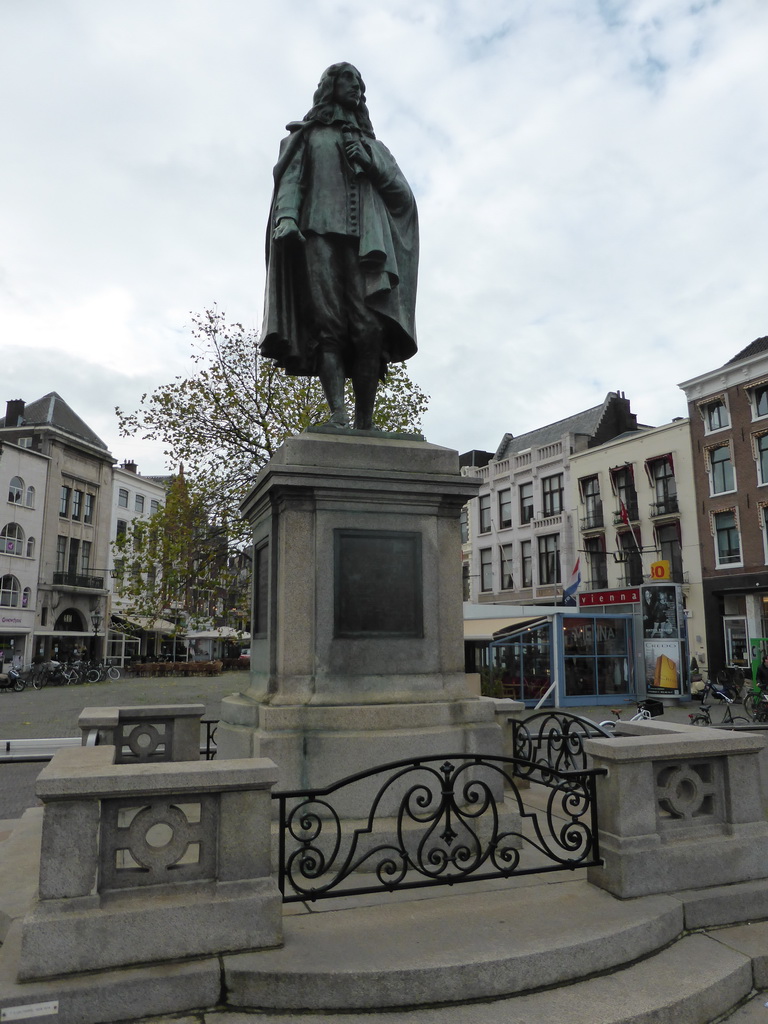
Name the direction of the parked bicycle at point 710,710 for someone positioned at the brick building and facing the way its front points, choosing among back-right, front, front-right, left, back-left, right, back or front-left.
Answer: front-left

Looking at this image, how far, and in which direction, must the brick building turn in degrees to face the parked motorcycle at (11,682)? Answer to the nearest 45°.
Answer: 0° — it already faces it

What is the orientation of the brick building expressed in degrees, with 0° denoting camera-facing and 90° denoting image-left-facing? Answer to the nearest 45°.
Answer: approximately 45°

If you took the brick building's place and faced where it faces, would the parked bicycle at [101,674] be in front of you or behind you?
in front

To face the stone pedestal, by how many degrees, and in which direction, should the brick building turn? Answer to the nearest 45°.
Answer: approximately 45° to its left

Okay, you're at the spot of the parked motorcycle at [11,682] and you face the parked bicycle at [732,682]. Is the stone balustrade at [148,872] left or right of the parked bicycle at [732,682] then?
right

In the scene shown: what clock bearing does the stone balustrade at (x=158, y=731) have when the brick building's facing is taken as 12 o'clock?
The stone balustrade is roughly at 11 o'clock from the brick building.

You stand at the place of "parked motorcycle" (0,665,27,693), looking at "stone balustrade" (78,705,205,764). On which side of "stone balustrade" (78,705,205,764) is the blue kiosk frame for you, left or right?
left

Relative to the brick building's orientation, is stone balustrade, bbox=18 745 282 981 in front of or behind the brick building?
in front

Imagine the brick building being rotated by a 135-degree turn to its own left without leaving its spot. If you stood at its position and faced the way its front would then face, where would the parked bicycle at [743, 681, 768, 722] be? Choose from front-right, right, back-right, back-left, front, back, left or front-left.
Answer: right
